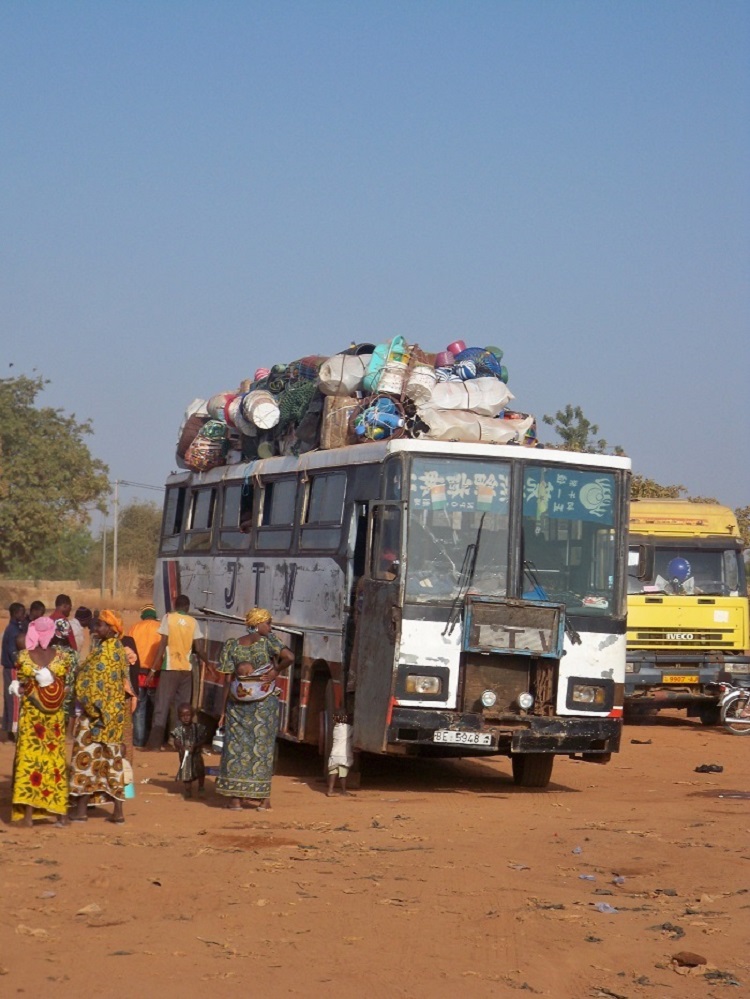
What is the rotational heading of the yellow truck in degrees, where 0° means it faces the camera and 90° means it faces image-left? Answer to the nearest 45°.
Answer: approximately 0°

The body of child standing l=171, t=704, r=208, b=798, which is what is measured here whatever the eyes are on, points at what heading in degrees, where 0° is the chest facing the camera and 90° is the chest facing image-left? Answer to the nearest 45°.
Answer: approximately 0°

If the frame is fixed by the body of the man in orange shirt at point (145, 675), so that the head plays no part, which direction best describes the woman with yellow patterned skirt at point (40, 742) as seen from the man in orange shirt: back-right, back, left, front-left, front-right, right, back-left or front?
back

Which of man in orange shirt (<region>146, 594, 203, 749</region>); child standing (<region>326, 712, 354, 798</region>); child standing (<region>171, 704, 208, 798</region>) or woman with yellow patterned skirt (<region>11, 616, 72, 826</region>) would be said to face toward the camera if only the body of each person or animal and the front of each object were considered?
child standing (<region>171, 704, 208, 798</region>)

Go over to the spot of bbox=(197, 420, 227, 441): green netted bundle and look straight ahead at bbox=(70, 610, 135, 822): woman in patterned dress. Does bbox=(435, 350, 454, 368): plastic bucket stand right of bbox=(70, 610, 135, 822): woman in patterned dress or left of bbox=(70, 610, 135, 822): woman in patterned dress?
left

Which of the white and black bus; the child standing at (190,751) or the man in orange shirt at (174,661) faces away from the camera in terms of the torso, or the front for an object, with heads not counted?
the man in orange shirt

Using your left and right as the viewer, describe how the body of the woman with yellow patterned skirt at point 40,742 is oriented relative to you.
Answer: facing away from the viewer

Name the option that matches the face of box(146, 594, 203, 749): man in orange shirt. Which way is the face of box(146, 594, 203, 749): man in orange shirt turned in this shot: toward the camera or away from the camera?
away from the camera

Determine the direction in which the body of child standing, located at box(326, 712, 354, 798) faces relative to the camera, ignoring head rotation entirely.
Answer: away from the camera
